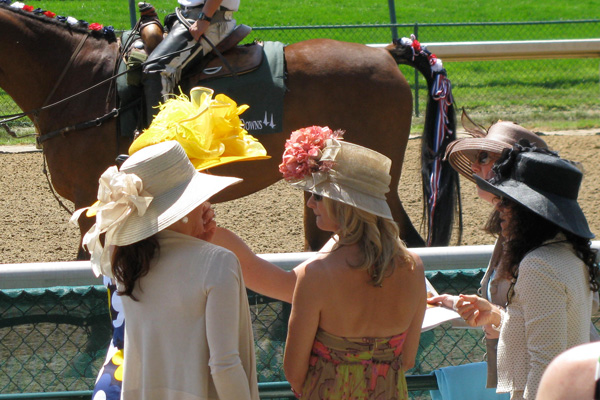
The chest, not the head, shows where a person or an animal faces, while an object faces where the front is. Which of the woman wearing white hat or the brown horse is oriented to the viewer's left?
the brown horse

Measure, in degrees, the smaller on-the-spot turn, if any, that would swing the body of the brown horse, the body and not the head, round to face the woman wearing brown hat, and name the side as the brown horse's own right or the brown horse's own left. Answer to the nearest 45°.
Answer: approximately 135° to the brown horse's own left

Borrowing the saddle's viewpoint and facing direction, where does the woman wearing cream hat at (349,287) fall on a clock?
The woman wearing cream hat is roughly at 9 o'clock from the saddle.

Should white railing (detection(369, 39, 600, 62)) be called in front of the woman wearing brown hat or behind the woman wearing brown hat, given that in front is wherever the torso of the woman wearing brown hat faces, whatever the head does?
behind

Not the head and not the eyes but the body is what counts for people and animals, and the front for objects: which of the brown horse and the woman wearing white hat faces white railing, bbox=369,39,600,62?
the woman wearing white hat

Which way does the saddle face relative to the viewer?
to the viewer's left

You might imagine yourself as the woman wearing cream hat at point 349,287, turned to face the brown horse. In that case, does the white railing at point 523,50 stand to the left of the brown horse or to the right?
right

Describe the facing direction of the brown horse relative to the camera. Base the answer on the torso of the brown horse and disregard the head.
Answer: to the viewer's left

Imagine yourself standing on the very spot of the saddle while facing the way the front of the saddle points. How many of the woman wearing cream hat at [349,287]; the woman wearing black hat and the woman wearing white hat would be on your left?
3

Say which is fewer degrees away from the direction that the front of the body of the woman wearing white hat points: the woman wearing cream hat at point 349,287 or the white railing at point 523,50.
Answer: the white railing

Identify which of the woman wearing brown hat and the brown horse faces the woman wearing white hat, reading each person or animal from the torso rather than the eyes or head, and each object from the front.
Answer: the woman wearing brown hat

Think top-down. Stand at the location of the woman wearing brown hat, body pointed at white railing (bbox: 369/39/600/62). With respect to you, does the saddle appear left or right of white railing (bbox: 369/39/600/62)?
left
